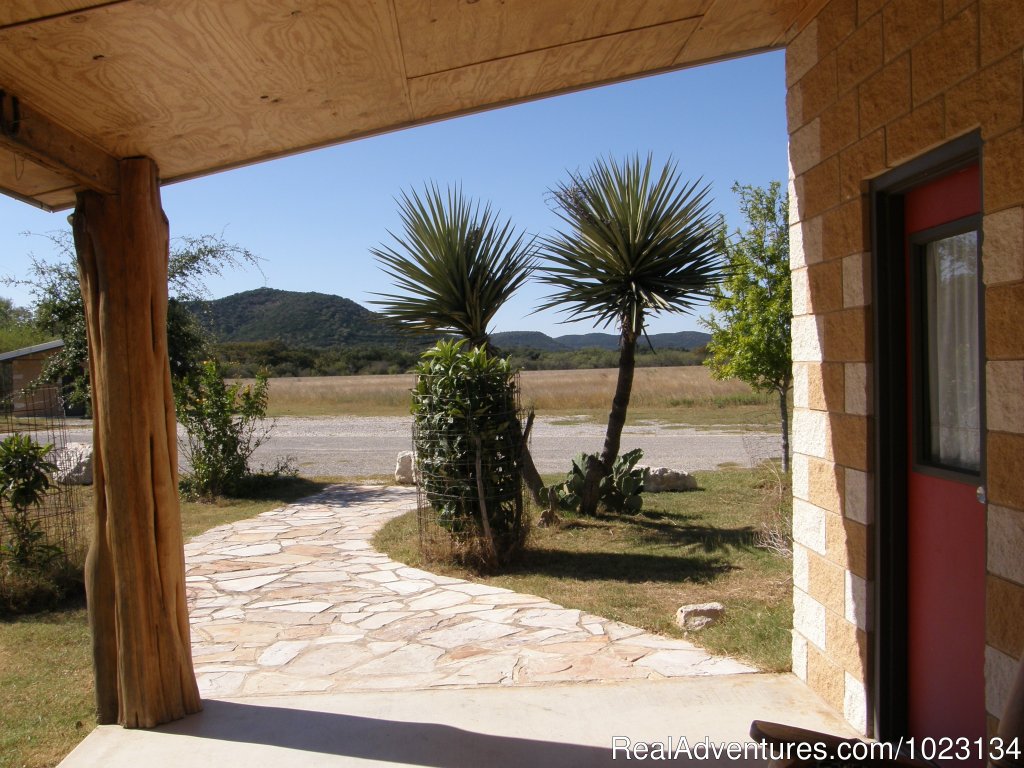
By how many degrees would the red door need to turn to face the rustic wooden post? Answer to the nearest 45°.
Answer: approximately 45° to its right

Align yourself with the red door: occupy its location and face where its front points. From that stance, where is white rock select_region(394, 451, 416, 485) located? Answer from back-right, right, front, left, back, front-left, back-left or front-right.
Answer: right

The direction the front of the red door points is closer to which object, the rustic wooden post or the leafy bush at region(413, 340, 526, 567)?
the rustic wooden post

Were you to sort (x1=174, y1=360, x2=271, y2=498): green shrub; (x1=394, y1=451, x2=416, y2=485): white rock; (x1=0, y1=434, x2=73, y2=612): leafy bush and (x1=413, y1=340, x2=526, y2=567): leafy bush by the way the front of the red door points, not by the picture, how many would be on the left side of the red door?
0

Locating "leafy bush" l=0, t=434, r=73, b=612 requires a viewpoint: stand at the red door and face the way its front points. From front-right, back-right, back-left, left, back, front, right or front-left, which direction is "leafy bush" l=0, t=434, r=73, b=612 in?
front-right

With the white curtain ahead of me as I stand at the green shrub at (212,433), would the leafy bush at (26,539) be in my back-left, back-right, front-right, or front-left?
front-right

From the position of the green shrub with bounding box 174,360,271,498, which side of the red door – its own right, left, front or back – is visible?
right

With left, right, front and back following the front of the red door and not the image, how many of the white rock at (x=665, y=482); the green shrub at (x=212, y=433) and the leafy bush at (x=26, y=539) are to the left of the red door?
0

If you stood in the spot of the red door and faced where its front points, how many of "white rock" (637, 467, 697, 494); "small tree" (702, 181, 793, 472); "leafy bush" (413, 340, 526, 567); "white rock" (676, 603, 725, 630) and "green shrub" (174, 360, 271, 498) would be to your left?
0

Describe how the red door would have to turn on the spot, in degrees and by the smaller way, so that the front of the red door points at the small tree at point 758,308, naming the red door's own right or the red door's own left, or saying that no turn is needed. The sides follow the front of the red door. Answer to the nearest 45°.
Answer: approximately 135° to the red door's own right

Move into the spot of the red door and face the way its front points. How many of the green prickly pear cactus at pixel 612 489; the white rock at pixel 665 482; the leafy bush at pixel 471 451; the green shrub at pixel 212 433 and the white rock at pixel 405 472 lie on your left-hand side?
0

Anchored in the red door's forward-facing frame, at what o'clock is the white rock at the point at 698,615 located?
The white rock is roughly at 3 o'clock from the red door.

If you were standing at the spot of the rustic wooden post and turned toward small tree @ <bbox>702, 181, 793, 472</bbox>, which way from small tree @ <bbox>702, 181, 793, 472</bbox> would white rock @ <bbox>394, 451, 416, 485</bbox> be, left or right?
left

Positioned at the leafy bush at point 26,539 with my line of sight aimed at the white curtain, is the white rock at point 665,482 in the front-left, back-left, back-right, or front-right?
front-left

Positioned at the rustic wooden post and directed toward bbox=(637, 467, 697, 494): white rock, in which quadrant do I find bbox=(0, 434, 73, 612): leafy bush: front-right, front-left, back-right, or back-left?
front-left

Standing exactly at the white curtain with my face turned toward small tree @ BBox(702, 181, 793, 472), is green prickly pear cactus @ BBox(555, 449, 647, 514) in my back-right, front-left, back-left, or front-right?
front-left

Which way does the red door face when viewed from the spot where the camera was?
facing the viewer and to the left of the viewer
